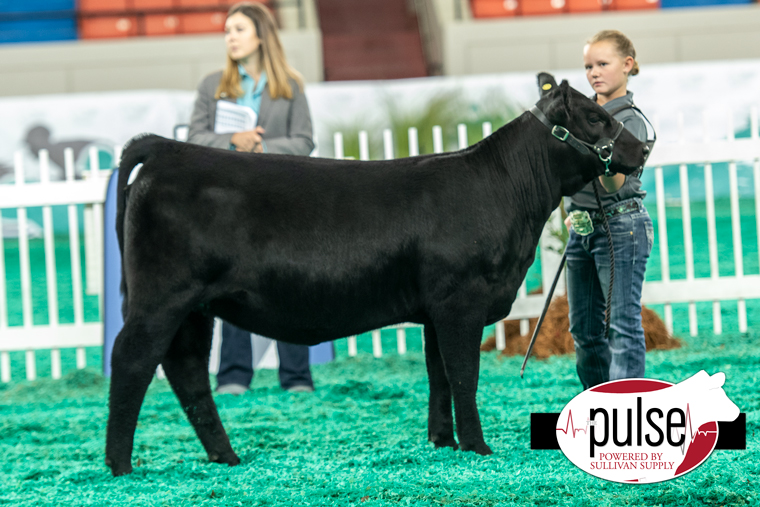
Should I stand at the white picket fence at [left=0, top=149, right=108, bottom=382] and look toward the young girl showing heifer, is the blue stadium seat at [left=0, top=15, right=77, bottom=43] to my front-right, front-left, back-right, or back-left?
back-left

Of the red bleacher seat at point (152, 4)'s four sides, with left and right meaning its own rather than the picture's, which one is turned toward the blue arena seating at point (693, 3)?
left

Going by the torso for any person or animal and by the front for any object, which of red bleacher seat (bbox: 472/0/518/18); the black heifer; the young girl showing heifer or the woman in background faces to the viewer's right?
the black heifer

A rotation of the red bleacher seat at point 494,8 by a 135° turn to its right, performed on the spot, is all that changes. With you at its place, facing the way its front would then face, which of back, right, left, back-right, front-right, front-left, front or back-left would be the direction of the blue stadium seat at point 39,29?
front-left

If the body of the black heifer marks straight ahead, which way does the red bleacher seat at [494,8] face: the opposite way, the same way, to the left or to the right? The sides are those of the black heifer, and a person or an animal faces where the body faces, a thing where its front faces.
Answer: to the right

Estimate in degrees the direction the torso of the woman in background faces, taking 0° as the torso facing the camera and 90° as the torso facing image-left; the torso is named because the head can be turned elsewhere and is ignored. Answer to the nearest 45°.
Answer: approximately 0°

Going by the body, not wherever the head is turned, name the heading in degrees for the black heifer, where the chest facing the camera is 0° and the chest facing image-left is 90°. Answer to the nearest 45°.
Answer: approximately 270°

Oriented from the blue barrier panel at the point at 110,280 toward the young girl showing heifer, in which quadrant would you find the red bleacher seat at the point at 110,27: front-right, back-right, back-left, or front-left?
back-left

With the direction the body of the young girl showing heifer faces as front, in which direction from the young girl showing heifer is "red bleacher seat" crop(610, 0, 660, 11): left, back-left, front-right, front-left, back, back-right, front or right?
back-right

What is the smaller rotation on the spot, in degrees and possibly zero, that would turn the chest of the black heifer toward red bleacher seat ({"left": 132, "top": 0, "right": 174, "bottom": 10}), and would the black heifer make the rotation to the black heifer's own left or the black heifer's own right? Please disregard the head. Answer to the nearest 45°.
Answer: approximately 90° to the black heifer's own left

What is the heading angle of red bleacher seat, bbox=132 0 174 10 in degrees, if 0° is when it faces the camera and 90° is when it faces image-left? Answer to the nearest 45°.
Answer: approximately 0°

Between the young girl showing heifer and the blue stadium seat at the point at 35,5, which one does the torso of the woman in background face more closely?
the young girl showing heifer
